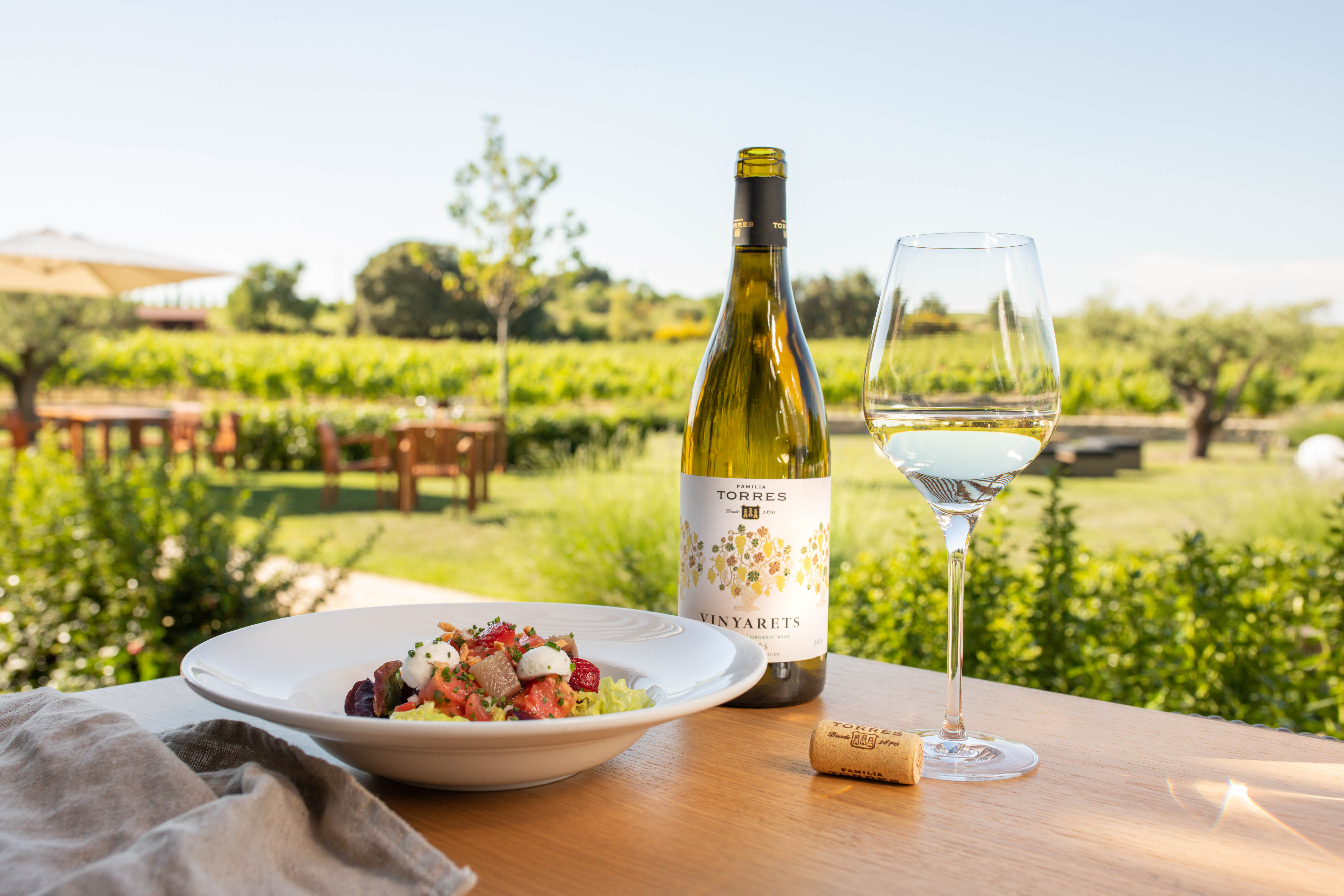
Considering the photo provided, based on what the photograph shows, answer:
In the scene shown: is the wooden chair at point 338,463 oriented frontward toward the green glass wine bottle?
no

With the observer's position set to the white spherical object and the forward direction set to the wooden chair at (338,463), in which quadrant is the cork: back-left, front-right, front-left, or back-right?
front-left

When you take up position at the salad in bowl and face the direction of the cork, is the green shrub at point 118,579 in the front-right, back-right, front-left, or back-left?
back-left

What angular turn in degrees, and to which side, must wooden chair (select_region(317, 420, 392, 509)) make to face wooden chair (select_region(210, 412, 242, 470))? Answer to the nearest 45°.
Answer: approximately 135° to its left

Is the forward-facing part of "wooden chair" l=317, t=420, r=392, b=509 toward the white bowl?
no

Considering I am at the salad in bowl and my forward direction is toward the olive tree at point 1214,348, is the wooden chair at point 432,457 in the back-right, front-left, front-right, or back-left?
front-left

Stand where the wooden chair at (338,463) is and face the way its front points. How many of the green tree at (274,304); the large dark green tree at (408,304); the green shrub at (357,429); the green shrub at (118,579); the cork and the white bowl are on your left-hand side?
3

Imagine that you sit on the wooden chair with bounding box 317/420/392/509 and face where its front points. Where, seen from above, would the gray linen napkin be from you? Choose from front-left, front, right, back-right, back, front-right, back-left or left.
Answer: right

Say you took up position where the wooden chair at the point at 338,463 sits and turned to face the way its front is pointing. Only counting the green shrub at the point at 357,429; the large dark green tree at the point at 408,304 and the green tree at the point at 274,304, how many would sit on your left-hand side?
3

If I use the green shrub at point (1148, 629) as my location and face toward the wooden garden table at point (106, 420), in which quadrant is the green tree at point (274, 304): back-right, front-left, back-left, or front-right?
front-right

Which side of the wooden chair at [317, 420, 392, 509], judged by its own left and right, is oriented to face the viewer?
right

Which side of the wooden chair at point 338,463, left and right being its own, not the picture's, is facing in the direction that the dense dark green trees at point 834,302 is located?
left

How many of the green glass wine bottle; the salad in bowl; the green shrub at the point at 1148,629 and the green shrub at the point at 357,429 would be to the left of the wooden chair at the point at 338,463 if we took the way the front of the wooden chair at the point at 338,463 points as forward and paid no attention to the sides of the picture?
1

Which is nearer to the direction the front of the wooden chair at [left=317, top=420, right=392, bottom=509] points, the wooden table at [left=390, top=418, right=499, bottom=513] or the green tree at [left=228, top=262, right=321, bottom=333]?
the wooden table

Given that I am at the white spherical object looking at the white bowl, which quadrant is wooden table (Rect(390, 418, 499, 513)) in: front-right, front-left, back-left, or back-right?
front-right

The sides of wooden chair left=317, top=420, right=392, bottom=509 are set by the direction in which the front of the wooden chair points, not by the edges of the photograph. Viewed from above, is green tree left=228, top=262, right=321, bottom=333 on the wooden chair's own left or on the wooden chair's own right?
on the wooden chair's own left

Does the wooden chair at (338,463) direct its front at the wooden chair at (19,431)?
no

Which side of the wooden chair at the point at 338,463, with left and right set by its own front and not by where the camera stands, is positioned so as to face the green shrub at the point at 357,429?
left

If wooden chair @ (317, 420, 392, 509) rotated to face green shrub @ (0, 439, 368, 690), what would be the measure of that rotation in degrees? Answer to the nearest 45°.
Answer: approximately 90° to its right

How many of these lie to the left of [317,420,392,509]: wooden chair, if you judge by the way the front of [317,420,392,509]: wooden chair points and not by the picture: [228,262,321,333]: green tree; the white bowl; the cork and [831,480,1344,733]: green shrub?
1

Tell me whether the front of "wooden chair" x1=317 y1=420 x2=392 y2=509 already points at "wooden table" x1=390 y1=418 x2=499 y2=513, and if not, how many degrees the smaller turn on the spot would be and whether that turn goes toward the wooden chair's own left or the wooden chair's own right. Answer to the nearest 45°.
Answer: approximately 45° to the wooden chair's own right

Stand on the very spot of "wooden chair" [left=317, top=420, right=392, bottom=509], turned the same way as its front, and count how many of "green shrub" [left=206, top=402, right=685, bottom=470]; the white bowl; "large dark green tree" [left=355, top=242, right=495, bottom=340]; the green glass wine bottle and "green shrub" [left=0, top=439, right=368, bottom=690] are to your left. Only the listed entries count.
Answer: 2
